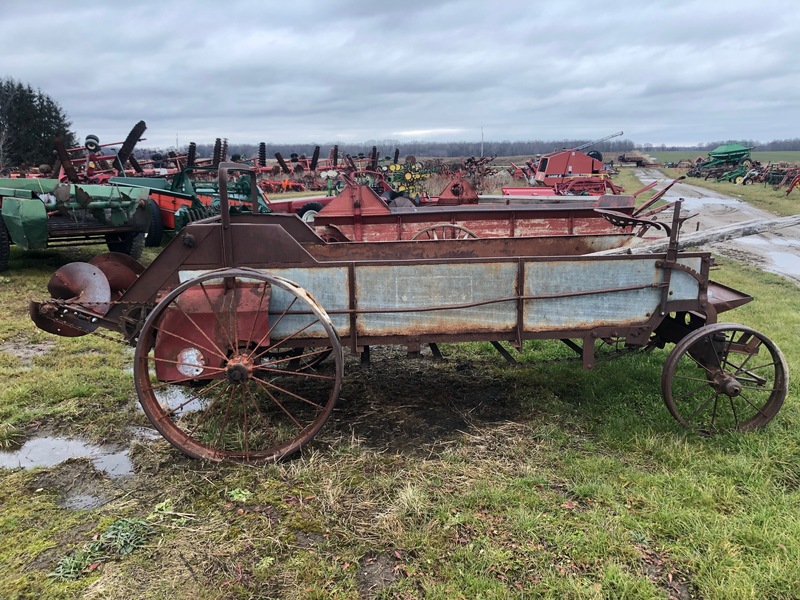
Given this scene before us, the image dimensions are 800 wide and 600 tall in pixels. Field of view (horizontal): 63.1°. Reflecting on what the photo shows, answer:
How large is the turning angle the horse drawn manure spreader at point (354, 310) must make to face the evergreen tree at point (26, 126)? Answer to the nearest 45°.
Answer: approximately 135° to its left

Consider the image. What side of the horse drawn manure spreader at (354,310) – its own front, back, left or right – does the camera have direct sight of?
right

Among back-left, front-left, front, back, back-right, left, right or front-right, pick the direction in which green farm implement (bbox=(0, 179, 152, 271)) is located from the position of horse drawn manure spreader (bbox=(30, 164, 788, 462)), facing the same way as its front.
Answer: back-left
